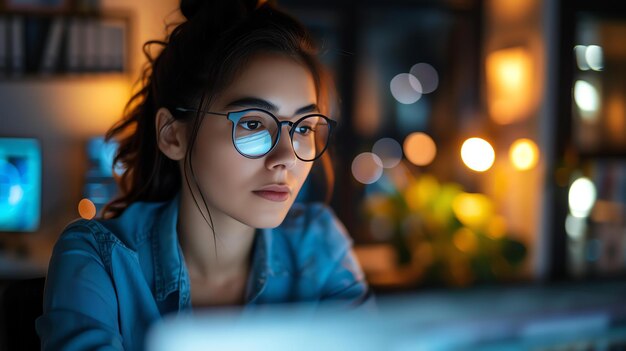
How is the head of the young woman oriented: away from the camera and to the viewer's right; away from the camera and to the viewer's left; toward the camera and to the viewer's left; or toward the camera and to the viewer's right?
toward the camera and to the viewer's right

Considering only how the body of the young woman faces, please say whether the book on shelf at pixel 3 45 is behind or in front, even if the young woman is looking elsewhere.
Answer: behind

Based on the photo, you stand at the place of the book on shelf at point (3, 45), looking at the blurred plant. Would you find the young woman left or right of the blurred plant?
right

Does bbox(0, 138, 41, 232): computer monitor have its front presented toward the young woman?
yes

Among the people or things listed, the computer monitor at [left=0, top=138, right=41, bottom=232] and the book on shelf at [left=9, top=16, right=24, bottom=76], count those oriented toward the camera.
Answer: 2

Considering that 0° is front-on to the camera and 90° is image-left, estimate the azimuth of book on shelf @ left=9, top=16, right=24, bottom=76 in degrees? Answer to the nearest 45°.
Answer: approximately 0°

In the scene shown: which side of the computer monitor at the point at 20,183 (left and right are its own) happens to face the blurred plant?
left

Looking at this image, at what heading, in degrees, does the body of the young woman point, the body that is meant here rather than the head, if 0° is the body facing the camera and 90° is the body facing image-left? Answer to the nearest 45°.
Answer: approximately 315°

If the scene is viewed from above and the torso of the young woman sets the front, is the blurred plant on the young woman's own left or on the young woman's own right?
on the young woman's own left
